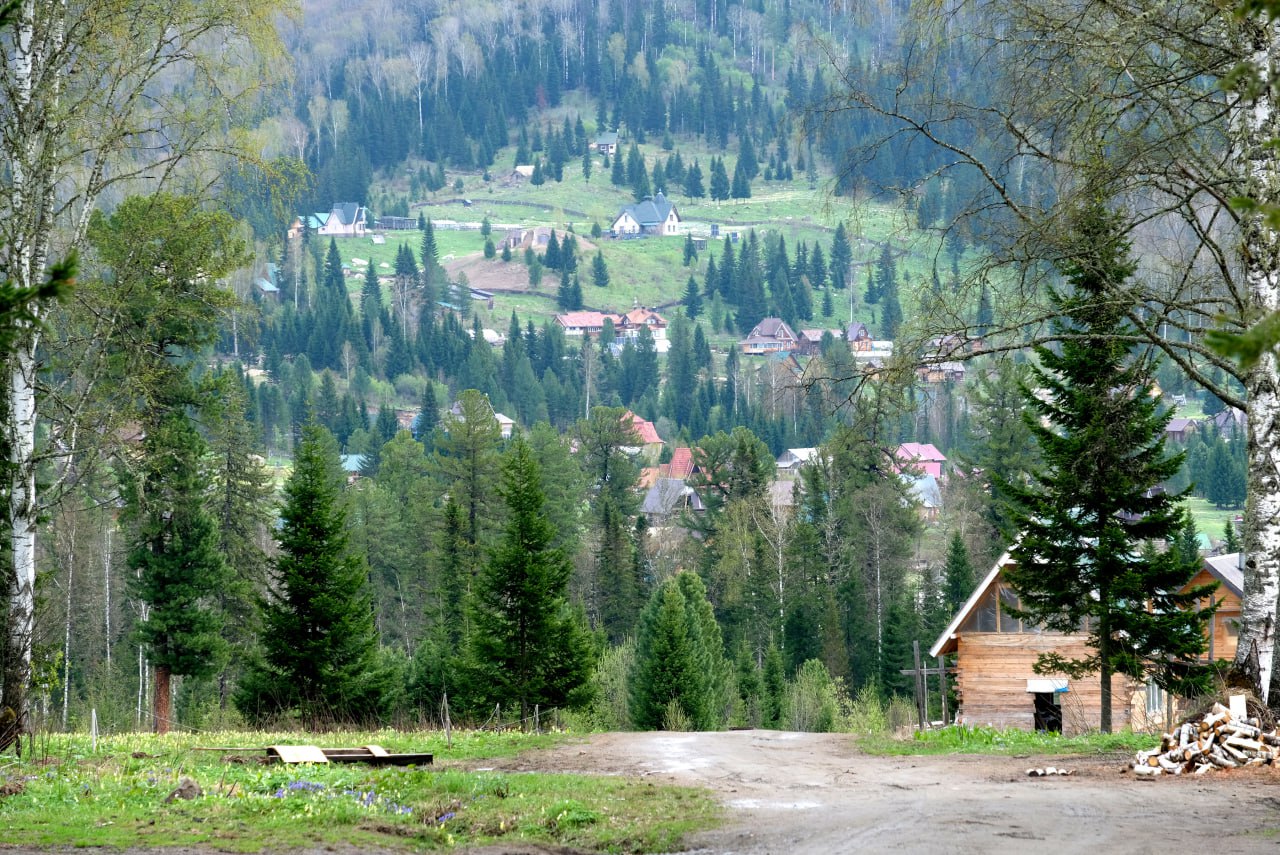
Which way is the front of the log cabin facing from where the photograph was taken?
facing the viewer

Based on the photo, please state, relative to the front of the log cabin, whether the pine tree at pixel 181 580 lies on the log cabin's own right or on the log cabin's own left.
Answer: on the log cabin's own right

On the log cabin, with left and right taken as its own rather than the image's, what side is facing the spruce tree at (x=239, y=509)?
right

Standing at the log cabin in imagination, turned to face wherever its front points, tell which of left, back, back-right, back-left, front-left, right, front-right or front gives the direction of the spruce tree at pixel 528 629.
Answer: front-right

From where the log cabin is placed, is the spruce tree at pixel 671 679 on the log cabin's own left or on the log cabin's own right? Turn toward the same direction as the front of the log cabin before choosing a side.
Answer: on the log cabin's own right

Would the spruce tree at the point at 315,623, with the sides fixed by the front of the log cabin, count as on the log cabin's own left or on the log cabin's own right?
on the log cabin's own right

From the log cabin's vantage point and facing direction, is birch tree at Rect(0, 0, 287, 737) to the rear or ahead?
ahead

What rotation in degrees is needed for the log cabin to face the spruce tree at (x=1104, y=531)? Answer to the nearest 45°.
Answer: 0° — it already faces it

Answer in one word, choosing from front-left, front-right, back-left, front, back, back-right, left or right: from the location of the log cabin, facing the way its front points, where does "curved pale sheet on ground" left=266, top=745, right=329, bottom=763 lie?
front
